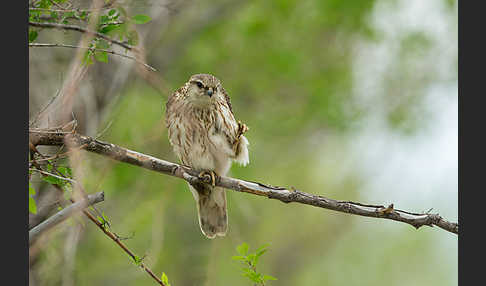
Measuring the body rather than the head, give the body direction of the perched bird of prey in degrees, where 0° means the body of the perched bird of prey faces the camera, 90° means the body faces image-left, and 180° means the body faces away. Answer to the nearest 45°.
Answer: approximately 0°
